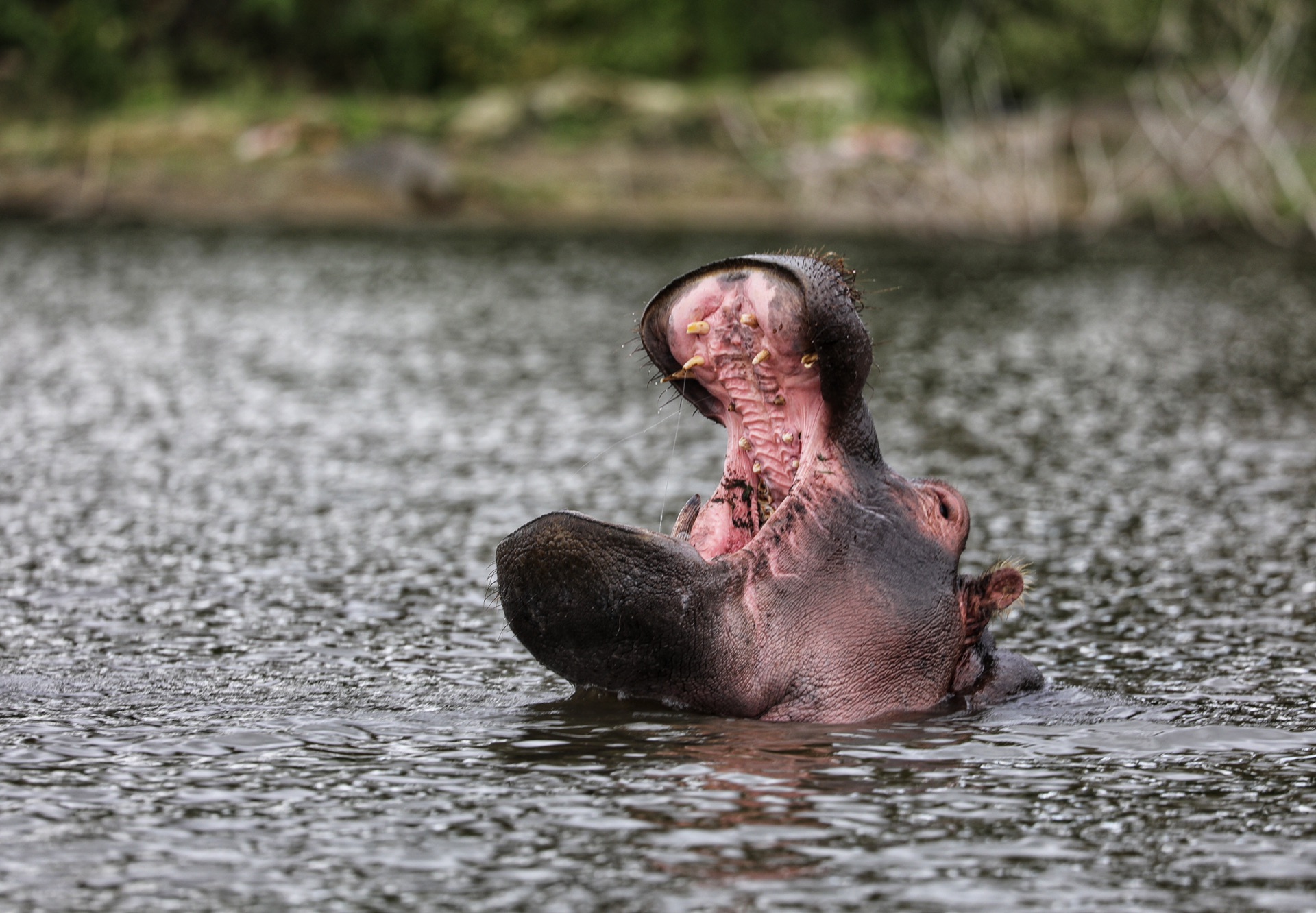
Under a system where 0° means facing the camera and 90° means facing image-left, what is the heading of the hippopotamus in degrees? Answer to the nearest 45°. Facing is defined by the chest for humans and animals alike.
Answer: approximately 45°
